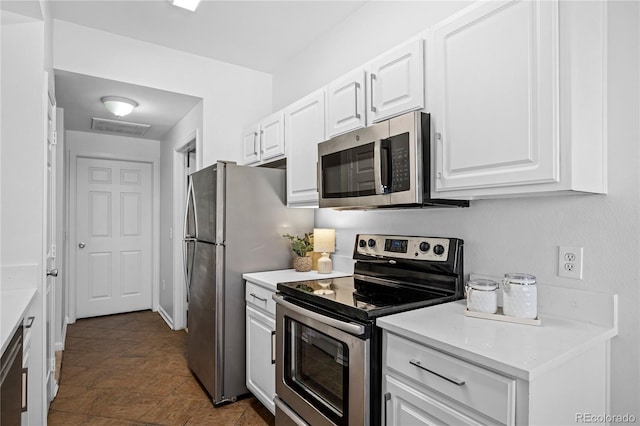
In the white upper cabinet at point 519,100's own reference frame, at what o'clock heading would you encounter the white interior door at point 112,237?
The white interior door is roughly at 2 o'clock from the white upper cabinet.

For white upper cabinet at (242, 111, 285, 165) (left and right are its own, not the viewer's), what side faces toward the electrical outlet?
left

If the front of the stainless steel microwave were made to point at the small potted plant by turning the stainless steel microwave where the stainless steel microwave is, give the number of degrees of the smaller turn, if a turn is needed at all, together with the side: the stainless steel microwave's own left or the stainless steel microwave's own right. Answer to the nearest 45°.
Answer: approximately 90° to the stainless steel microwave's own right

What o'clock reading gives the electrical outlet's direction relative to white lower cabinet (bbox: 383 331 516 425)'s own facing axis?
The electrical outlet is roughly at 6 o'clock from the white lower cabinet.
